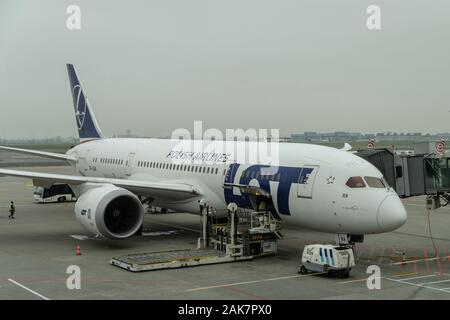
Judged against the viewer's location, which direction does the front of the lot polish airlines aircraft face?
facing the viewer and to the right of the viewer

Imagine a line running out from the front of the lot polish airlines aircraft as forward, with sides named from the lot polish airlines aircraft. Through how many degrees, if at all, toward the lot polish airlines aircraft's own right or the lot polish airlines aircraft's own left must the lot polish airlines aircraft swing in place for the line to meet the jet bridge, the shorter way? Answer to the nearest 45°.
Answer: approximately 45° to the lot polish airlines aircraft's own left

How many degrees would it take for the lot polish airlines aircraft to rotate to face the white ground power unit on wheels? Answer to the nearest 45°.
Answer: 0° — it already faces it

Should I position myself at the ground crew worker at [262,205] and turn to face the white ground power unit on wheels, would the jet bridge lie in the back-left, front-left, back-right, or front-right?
front-left
